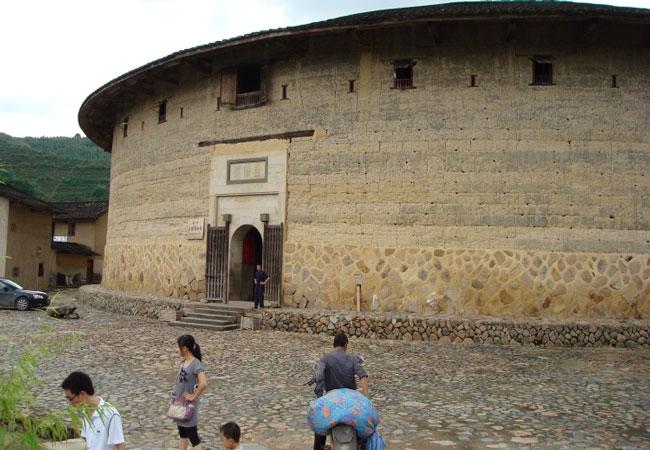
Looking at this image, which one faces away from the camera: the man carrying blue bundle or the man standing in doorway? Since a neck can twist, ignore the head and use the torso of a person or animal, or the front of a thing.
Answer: the man carrying blue bundle

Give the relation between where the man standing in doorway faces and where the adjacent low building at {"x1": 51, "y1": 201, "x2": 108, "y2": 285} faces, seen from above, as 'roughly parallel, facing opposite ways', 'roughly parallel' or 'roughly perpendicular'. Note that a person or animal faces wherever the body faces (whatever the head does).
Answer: roughly parallel

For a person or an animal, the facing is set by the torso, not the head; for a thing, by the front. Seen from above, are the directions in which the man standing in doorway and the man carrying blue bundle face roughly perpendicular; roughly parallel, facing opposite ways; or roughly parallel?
roughly parallel, facing opposite ways

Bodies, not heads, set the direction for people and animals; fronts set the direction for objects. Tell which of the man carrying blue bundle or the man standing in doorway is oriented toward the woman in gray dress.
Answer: the man standing in doorway

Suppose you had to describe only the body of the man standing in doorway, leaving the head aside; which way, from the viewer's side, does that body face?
toward the camera

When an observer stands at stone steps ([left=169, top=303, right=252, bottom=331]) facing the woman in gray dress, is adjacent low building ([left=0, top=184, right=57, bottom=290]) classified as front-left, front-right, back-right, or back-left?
back-right

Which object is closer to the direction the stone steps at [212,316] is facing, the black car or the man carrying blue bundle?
the man carrying blue bundle

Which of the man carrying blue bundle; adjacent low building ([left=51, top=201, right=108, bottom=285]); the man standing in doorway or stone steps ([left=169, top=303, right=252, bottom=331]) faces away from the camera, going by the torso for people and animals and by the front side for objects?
the man carrying blue bundle

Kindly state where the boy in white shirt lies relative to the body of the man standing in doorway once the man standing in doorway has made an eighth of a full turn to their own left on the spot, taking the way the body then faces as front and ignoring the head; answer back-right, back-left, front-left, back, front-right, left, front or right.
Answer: front-right

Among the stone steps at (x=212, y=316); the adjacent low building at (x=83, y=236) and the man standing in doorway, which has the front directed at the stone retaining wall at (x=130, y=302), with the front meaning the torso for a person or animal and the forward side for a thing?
the adjacent low building

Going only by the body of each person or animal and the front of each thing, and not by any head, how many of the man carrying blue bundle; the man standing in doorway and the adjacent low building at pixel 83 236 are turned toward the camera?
2

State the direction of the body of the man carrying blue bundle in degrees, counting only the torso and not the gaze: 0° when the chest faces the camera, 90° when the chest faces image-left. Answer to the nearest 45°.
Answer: approximately 180°

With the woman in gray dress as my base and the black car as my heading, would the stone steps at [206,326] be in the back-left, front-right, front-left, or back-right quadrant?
front-right
